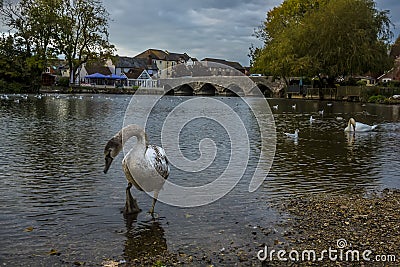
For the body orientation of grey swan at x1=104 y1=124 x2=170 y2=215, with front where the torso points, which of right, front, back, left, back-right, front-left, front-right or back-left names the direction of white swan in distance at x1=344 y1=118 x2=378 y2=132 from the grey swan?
back

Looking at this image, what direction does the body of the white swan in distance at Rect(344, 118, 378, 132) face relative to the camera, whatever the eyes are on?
to the viewer's left

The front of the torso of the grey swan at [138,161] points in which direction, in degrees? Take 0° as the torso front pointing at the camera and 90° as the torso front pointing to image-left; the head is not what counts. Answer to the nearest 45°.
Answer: approximately 45°

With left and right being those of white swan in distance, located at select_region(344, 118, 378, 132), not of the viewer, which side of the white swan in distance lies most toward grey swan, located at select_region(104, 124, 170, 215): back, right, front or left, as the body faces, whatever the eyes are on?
left
